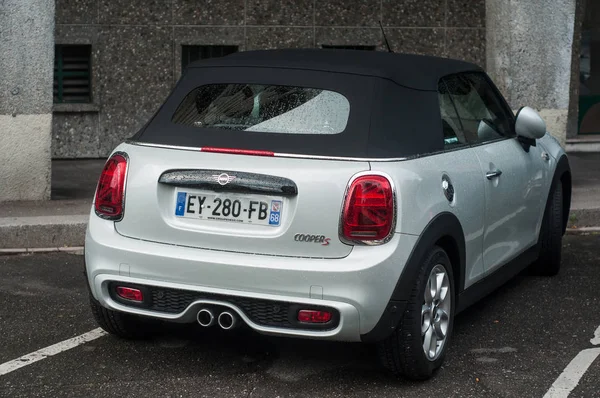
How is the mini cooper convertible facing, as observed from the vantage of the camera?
facing away from the viewer and to the right of the viewer
